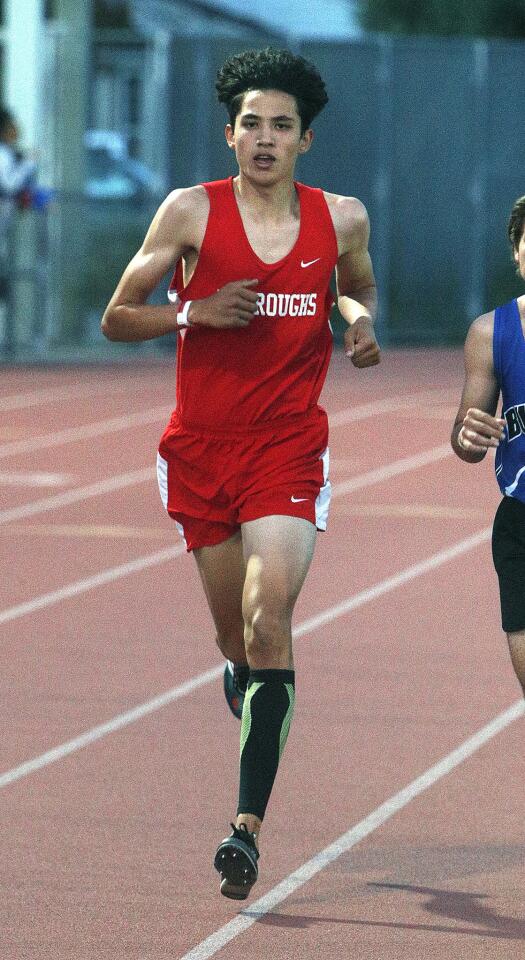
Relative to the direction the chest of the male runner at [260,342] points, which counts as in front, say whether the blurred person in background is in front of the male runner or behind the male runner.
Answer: behind

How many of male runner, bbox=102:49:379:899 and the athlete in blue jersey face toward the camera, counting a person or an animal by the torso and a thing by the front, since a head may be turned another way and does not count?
2

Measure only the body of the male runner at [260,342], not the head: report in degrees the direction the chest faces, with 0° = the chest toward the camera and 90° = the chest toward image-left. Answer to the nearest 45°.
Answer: approximately 0°

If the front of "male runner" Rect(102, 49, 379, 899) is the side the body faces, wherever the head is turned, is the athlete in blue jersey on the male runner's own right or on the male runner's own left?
on the male runner's own left

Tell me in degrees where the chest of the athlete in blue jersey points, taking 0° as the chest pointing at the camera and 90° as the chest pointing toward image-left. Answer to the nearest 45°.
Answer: approximately 0°

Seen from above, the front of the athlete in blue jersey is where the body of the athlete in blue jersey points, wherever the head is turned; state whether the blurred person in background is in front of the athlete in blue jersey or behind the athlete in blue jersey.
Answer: behind

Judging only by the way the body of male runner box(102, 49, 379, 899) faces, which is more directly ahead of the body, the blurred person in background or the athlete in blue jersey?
the athlete in blue jersey

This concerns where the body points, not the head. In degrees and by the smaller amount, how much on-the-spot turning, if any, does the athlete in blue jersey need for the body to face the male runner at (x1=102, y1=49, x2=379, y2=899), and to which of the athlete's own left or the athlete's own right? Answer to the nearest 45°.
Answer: approximately 90° to the athlete's own right

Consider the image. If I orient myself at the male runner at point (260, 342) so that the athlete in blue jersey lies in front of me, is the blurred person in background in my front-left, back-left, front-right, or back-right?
back-left
